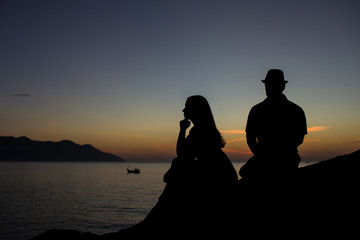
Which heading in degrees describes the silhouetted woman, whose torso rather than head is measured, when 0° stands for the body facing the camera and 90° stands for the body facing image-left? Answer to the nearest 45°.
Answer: approximately 90°

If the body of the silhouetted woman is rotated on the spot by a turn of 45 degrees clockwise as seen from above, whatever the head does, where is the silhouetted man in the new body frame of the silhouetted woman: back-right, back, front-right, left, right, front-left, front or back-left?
back-right
